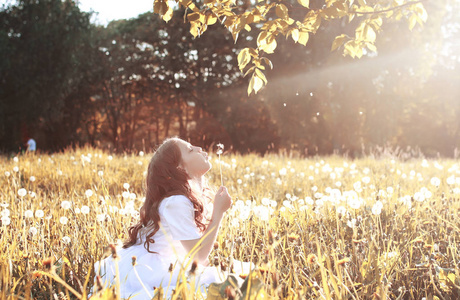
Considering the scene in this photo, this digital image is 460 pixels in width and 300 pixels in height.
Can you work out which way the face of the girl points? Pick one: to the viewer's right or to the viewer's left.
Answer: to the viewer's right

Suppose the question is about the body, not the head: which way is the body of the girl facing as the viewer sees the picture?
to the viewer's right
